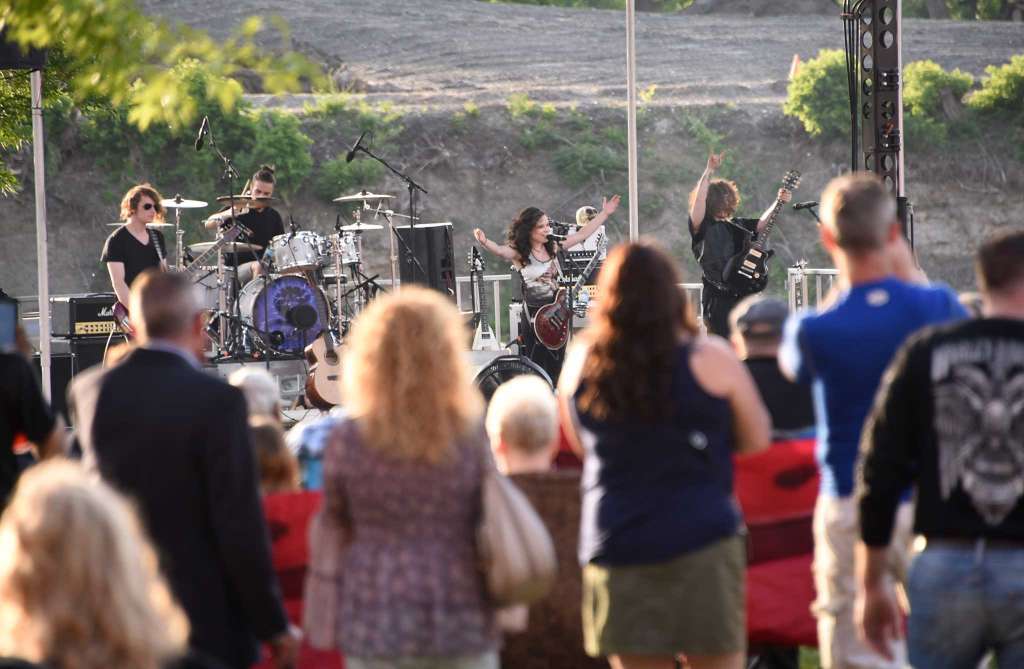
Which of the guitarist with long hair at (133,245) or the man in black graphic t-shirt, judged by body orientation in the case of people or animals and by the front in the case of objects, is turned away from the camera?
the man in black graphic t-shirt

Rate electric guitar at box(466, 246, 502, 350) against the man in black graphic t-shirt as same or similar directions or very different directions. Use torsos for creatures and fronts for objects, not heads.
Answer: very different directions

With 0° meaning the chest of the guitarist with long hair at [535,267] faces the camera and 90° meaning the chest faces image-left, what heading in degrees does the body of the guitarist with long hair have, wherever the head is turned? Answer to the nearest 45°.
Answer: approximately 315°

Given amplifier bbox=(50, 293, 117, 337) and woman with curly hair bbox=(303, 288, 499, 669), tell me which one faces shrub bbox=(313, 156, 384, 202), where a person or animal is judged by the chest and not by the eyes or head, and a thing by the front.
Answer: the woman with curly hair

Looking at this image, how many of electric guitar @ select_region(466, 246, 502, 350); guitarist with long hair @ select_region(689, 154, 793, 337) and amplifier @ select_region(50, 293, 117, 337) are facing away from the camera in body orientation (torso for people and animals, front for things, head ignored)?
0

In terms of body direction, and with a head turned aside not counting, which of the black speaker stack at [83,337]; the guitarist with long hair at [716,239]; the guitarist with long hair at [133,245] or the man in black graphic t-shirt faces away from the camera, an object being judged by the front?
the man in black graphic t-shirt

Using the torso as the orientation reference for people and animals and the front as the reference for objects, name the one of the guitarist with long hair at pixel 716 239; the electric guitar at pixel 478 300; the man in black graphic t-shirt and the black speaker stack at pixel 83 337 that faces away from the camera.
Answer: the man in black graphic t-shirt

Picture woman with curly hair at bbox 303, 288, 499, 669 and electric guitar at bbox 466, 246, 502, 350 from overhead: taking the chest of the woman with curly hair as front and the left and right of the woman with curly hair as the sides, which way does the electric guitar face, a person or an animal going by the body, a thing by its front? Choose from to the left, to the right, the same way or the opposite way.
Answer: the opposite way

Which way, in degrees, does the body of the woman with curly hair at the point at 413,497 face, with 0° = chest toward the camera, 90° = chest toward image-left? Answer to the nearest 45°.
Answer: approximately 180°

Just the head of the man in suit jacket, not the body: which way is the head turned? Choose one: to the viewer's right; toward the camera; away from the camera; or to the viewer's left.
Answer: away from the camera

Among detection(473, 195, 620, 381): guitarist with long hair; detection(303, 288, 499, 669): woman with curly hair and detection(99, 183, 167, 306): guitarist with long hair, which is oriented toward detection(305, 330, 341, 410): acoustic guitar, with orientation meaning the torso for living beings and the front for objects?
the woman with curly hair

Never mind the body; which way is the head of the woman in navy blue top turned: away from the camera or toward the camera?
away from the camera

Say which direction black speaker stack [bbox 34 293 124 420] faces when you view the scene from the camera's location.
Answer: facing the viewer and to the right of the viewer

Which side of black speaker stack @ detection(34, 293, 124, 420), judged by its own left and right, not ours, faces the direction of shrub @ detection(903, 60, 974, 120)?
left

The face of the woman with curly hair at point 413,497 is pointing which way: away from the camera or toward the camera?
away from the camera

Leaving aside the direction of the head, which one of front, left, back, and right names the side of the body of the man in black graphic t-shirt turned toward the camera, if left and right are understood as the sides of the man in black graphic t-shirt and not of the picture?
back

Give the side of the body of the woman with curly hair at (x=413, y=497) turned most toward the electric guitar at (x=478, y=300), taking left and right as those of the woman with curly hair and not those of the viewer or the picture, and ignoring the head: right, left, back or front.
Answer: front

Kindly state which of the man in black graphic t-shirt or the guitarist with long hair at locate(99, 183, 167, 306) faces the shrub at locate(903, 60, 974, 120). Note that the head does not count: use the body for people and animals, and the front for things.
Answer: the man in black graphic t-shirt
